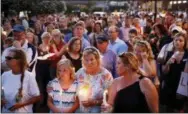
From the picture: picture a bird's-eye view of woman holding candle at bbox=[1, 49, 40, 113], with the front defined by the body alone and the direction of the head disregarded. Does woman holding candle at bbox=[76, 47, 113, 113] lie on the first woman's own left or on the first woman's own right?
on the first woman's own left

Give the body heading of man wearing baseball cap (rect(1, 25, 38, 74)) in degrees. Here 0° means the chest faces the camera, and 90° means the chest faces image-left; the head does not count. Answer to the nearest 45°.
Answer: approximately 0°

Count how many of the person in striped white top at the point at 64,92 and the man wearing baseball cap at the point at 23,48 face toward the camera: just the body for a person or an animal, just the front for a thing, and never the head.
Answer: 2

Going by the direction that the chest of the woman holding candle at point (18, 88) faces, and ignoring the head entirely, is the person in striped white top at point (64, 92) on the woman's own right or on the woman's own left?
on the woman's own left

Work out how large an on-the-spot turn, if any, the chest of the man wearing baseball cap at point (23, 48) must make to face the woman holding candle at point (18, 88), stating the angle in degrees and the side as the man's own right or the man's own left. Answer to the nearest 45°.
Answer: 0° — they already face them

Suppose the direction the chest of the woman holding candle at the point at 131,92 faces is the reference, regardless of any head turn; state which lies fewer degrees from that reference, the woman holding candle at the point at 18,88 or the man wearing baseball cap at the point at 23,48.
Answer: the woman holding candle

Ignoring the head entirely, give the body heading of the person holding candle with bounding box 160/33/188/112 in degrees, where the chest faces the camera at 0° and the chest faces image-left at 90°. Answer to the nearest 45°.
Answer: approximately 45°
